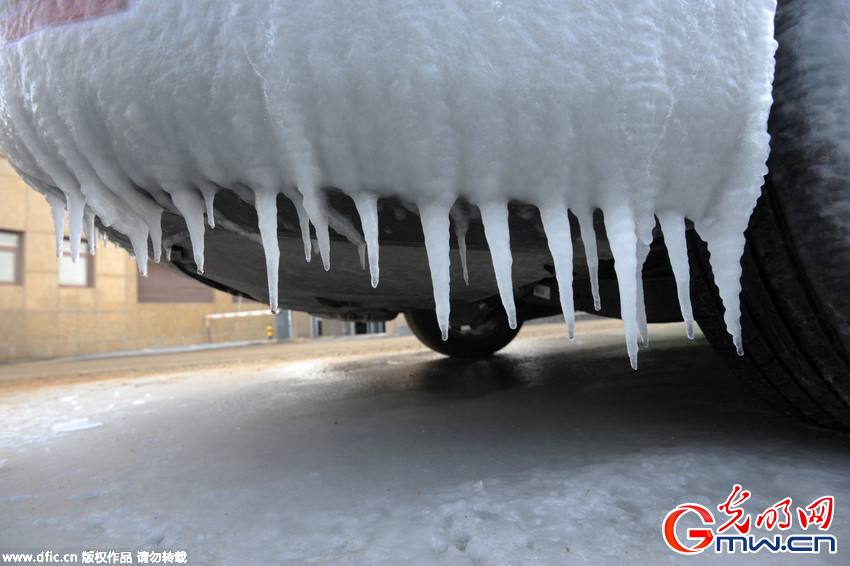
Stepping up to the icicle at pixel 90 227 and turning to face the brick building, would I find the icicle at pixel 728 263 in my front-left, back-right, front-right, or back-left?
back-right
